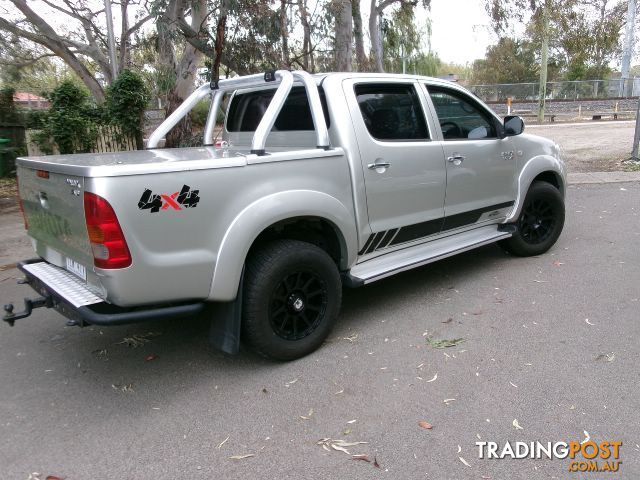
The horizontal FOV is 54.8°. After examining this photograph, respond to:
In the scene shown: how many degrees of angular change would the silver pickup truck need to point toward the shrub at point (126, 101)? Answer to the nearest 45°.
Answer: approximately 45° to its left

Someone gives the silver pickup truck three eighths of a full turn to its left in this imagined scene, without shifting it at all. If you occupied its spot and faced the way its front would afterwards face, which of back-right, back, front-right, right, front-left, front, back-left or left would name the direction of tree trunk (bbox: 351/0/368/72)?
right

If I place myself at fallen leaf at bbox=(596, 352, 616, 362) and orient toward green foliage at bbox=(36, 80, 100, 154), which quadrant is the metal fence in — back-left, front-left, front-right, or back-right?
front-right

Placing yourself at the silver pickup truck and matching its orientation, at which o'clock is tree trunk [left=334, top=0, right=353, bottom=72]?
The tree trunk is roughly at 11 o'clock from the silver pickup truck.

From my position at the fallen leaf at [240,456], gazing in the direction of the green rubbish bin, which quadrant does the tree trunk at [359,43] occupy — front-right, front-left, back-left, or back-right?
front-right

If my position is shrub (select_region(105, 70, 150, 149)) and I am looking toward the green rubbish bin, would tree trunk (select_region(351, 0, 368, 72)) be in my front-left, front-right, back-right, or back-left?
back-right

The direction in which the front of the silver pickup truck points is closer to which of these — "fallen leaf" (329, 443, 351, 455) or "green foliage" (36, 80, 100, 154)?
the green foliage

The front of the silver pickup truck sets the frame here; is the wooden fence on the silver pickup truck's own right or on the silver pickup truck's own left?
on the silver pickup truck's own left

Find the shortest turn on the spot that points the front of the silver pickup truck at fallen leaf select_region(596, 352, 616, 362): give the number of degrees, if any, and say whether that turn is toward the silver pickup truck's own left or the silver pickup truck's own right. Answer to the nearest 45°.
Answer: approximately 45° to the silver pickup truck's own right

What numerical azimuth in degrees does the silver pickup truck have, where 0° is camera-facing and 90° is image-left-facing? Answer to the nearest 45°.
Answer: approximately 225°

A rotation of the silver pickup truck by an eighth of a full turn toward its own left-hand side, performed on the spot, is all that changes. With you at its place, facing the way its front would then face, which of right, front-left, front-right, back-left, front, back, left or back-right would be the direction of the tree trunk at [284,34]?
front

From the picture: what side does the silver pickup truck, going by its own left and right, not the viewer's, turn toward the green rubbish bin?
left

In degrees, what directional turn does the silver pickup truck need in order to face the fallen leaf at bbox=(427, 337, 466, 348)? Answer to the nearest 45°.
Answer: approximately 45° to its right

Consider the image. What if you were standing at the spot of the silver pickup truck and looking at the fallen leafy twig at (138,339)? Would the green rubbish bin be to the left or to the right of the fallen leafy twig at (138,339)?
right
